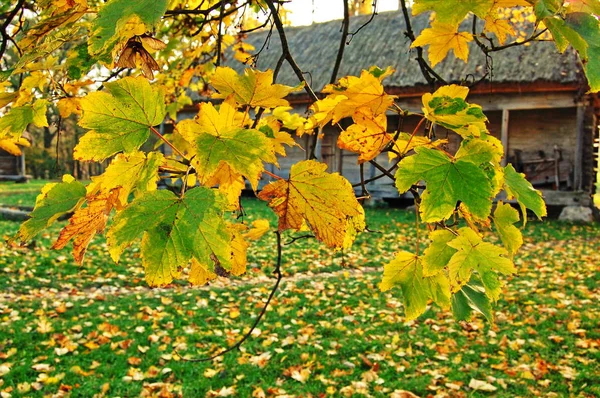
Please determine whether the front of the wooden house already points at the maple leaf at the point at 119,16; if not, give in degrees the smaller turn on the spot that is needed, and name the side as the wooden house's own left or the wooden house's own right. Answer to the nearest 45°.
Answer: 0° — it already faces it

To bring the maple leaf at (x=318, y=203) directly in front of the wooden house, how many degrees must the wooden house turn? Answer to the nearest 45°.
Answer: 0° — it already faces it

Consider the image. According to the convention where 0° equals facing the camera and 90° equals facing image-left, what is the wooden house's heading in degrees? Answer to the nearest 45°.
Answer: approximately 0°

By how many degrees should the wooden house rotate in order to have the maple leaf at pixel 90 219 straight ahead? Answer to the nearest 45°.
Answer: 0° — it already faces it
